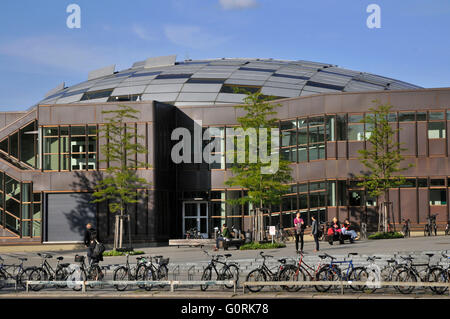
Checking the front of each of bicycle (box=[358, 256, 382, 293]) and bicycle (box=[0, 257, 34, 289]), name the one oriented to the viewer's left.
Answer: bicycle (box=[0, 257, 34, 289])

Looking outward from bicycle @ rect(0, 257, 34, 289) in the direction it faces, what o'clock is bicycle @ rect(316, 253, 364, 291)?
bicycle @ rect(316, 253, 364, 291) is roughly at 7 o'clock from bicycle @ rect(0, 257, 34, 289).

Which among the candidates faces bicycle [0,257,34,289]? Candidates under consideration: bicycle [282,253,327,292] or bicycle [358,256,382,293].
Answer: bicycle [282,253,327,292]

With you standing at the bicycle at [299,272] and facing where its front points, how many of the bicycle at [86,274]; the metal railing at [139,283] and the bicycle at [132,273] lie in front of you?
3

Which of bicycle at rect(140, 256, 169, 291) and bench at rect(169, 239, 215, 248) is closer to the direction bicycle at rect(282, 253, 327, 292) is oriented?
the bicycle

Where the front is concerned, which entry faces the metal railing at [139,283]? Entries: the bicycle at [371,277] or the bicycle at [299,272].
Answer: the bicycle at [299,272]

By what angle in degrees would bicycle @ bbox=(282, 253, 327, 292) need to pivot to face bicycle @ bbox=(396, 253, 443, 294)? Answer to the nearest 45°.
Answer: approximately 180°

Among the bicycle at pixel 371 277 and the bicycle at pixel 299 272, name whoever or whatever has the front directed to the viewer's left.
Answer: the bicycle at pixel 299 272

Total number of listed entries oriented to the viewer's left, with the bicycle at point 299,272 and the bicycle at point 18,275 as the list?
2

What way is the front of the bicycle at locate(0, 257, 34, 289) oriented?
to the viewer's left

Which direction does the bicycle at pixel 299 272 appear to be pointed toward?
to the viewer's left

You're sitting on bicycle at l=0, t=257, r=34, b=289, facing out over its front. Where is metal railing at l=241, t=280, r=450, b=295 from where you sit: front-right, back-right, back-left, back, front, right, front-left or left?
back-left
